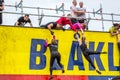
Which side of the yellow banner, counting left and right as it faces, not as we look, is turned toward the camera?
front

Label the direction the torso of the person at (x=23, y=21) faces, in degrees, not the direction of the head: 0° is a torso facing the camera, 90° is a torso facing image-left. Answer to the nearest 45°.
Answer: approximately 0°

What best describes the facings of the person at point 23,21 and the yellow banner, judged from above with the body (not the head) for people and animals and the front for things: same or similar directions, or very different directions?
same or similar directions

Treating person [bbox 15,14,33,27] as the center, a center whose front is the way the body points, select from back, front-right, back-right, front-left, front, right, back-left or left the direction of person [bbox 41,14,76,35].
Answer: left

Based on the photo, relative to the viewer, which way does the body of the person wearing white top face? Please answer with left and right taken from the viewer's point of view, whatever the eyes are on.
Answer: facing the viewer

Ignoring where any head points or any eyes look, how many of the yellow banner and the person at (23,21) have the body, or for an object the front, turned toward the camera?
2

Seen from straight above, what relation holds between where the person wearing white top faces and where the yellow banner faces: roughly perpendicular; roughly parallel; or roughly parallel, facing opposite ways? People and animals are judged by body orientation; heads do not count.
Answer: roughly parallel

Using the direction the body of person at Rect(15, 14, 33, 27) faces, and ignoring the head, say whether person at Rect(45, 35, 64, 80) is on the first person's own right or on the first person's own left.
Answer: on the first person's own left
